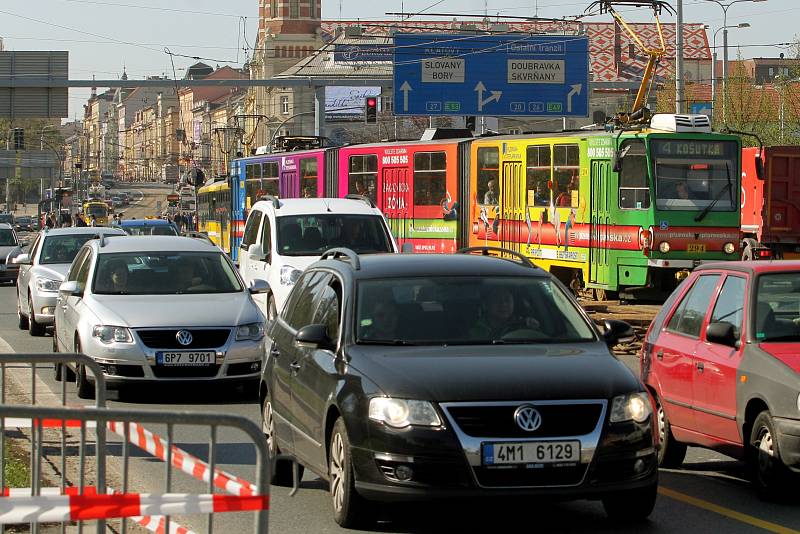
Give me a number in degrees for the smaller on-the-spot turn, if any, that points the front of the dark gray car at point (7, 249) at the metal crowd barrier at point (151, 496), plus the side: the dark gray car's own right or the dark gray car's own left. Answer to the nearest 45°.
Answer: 0° — it already faces it

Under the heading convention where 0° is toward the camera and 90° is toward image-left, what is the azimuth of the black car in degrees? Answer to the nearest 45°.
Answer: approximately 315°

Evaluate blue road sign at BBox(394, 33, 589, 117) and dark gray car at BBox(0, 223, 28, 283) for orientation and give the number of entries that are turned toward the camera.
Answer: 2

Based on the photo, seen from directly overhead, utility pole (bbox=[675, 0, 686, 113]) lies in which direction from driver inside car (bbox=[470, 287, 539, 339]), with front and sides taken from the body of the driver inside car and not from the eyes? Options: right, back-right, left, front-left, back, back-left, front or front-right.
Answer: back-left

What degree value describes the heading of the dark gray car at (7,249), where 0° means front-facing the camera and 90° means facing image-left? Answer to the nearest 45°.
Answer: approximately 0°

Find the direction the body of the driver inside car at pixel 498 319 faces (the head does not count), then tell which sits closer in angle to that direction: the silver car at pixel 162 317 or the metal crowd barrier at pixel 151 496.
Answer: the metal crowd barrier

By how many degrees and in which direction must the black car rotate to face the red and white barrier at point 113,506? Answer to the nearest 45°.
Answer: approximately 45° to its right

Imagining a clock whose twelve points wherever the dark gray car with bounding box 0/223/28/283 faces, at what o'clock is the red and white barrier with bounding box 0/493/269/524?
The red and white barrier is roughly at 12 o'clock from the dark gray car.

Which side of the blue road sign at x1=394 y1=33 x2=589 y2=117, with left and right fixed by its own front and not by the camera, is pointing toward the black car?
front

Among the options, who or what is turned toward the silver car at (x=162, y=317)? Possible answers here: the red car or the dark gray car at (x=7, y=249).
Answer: the dark gray car at (x=7, y=249)

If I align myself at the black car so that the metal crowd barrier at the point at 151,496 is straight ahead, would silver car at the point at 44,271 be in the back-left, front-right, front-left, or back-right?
back-right
